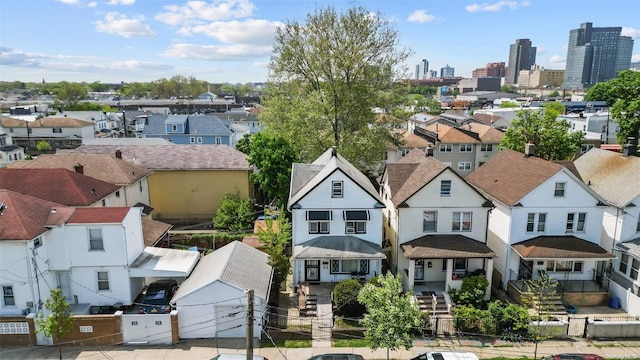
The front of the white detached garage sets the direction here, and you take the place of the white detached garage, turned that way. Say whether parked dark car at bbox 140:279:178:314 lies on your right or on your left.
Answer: on your right

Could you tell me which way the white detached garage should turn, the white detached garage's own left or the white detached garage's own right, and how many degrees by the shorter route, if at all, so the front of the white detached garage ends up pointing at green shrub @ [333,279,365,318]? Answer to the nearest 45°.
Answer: approximately 90° to the white detached garage's own left

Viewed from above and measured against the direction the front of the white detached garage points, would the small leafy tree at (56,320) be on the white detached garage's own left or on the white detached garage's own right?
on the white detached garage's own right

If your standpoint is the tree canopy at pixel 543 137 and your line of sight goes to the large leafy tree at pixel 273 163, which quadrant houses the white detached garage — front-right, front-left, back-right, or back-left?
front-left

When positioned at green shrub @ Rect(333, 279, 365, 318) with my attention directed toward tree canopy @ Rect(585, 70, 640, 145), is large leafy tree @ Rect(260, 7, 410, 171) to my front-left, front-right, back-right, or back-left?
front-left

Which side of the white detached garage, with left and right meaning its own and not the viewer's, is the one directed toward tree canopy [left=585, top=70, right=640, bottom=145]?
left

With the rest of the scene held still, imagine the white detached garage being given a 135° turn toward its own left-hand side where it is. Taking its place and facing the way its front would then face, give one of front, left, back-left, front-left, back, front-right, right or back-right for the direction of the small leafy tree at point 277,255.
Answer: front

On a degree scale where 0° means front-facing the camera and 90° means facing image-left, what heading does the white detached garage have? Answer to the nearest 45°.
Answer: approximately 0°

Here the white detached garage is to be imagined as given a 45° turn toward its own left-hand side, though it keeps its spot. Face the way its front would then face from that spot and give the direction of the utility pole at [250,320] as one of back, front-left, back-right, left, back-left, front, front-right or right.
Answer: front-right

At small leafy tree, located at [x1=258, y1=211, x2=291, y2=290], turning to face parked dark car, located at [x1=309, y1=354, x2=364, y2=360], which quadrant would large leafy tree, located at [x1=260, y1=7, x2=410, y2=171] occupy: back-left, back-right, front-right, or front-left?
back-left

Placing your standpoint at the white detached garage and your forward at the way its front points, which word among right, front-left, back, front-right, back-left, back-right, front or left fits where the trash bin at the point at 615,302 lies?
left

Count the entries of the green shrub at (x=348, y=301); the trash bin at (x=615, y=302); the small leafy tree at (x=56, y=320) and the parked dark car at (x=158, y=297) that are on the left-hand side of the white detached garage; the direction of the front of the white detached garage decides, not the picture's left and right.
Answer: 2

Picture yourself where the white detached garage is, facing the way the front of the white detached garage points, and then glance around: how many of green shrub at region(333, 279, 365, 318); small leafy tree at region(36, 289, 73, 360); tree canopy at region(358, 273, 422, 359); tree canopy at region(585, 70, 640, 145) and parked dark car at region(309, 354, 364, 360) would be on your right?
1

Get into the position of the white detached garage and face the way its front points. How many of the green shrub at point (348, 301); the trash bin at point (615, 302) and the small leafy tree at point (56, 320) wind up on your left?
2

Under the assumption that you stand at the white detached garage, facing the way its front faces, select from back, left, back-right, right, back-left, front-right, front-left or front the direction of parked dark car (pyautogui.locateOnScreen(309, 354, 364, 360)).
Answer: front-left
